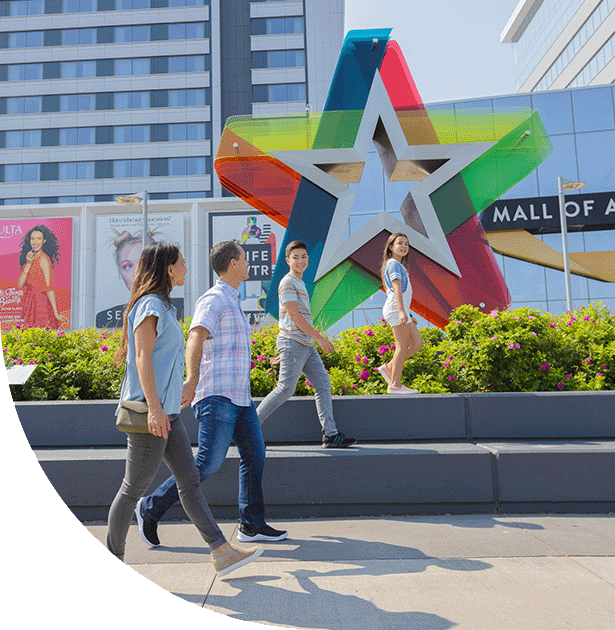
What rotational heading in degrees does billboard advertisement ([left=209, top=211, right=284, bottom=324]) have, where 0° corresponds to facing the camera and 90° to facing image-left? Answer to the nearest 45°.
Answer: approximately 0°

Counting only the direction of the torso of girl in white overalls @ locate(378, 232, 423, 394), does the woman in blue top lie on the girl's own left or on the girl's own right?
on the girl's own right

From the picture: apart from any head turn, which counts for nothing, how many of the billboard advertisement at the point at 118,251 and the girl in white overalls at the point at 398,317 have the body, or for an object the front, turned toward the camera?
1

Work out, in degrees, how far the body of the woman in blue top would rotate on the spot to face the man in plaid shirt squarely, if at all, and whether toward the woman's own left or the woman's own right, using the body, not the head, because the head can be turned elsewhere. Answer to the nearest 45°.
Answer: approximately 45° to the woman's own left

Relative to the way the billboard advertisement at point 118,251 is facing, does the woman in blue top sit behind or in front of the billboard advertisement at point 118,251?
in front

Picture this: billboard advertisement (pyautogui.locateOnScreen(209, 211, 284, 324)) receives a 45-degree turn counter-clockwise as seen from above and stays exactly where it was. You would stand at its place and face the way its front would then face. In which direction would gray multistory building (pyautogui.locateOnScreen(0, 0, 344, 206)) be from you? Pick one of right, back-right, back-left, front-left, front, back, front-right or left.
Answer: back

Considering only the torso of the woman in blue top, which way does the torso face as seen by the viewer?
to the viewer's right

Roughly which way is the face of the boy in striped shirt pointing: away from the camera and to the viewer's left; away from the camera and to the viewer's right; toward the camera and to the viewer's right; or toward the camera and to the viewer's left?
toward the camera and to the viewer's right

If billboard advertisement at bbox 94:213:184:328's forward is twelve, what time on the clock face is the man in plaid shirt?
The man in plaid shirt is roughly at 12 o'clock from the billboard advertisement.
